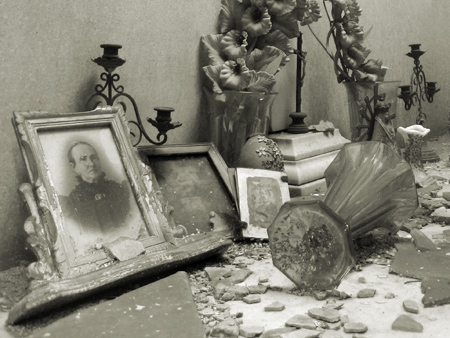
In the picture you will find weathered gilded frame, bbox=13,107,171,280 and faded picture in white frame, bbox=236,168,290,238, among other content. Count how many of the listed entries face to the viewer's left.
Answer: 0

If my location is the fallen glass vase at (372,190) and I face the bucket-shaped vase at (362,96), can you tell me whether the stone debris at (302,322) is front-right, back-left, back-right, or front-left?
back-left

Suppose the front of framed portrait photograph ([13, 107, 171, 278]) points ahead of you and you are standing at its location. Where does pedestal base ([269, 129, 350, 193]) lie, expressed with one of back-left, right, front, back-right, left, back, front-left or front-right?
left

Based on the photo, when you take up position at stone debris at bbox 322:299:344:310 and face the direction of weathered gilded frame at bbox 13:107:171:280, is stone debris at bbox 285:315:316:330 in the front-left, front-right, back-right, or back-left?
front-left

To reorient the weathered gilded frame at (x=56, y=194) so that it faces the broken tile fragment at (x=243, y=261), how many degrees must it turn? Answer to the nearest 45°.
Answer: approximately 45° to its left

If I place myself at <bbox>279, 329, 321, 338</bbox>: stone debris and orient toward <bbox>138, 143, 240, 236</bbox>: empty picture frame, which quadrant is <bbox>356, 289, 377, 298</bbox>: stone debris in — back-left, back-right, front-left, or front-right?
front-right

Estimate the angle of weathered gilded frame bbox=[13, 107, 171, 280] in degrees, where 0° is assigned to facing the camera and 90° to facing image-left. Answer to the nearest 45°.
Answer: approximately 315°

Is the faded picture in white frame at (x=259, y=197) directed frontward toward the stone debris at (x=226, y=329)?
yes

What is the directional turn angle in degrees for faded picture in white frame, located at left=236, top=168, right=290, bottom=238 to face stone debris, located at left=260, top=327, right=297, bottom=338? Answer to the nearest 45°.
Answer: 0° — it already faces it

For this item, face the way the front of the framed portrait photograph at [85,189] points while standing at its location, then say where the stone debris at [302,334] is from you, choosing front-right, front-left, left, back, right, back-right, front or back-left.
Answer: front

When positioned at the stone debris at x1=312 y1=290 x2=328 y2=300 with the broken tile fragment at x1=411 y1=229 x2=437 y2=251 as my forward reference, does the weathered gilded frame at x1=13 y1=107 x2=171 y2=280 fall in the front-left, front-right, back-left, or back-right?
back-left

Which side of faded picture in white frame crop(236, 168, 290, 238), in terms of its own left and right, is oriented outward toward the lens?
front

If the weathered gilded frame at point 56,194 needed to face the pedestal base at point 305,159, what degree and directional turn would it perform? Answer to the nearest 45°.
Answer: approximately 90° to its left

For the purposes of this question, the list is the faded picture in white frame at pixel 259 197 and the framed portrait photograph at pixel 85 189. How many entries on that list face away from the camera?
0

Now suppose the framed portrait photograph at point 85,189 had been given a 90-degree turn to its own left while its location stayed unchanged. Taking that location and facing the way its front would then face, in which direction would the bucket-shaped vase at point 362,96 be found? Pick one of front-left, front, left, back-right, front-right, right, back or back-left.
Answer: front
